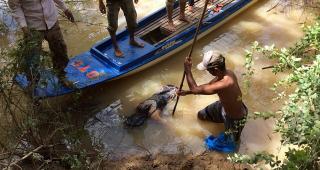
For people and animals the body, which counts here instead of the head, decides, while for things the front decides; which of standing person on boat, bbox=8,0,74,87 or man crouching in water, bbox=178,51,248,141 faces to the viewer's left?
the man crouching in water

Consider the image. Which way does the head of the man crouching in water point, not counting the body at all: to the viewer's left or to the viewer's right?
to the viewer's left

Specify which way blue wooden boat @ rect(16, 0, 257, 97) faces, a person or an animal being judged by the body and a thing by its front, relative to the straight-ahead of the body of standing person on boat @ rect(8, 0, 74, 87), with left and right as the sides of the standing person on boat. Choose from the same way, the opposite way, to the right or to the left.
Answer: to the right

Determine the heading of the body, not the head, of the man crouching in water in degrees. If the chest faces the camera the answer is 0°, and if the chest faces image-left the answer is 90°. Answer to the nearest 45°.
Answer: approximately 90°

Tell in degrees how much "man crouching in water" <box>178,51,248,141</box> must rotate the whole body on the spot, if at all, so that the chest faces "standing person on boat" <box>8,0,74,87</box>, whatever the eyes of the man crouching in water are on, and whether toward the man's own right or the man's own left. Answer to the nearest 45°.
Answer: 0° — they already face them

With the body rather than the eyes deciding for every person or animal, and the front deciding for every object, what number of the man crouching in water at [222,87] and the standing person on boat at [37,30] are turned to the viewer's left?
1

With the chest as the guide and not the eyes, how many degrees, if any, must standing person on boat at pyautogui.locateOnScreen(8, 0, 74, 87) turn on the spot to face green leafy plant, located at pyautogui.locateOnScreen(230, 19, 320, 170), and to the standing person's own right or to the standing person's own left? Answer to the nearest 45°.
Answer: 0° — they already face it

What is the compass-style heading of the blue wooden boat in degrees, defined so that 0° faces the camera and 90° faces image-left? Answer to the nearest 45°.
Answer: approximately 45°
